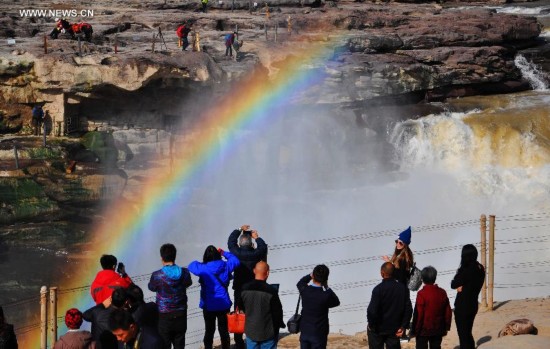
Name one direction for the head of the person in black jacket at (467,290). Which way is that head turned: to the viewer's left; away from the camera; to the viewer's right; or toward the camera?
away from the camera

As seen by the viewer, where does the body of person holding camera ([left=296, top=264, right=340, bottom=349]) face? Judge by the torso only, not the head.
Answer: away from the camera

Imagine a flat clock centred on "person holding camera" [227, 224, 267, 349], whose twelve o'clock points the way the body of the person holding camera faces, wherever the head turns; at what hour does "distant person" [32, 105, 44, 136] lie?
The distant person is roughly at 11 o'clock from the person holding camera.

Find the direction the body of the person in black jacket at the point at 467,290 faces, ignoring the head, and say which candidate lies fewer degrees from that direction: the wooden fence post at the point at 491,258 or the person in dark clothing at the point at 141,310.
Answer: the wooden fence post

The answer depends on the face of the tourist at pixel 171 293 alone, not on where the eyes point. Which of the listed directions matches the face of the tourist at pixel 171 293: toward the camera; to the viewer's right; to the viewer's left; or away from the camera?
away from the camera

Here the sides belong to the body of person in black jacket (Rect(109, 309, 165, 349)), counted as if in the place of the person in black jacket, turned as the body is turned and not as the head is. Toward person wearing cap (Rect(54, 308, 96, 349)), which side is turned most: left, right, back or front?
right

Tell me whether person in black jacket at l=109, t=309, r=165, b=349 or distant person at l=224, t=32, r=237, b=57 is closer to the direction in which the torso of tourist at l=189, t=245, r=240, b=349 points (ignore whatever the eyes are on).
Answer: the distant person

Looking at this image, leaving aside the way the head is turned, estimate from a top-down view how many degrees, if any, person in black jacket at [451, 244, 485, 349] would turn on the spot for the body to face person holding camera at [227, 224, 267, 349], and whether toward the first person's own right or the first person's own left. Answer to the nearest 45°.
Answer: approximately 45° to the first person's own left

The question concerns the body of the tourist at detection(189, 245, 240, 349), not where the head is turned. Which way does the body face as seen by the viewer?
away from the camera

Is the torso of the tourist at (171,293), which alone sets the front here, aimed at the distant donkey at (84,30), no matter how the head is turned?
yes

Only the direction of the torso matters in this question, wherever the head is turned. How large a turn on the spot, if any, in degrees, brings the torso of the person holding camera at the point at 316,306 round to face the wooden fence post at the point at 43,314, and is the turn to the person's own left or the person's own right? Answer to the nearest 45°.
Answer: approximately 90° to the person's own left

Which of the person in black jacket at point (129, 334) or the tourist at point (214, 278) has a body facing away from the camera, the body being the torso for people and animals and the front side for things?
the tourist

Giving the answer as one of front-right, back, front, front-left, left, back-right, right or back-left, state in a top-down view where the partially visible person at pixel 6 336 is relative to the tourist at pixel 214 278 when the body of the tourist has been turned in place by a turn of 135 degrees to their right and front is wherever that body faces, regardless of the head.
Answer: right

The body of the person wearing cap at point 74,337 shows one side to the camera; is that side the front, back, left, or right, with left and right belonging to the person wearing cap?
back

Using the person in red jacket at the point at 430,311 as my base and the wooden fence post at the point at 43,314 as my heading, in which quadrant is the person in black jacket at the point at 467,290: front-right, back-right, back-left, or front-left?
back-right
